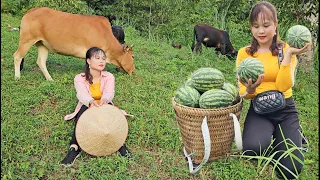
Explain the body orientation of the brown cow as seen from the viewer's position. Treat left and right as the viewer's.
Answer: facing to the right of the viewer

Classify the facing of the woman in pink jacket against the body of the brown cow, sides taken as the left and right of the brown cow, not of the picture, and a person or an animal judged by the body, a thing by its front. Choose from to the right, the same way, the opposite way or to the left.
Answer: to the right

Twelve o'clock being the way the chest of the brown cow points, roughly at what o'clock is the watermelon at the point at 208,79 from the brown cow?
The watermelon is roughly at 2 o'clock from the brown cow.

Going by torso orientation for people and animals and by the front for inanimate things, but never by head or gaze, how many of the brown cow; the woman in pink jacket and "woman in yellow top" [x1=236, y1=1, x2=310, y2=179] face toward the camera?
2

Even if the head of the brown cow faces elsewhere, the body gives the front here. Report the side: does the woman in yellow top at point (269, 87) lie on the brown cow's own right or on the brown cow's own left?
on the brown cow's own right

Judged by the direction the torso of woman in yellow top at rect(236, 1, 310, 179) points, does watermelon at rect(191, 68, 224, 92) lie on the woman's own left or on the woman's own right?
on the woman's own right

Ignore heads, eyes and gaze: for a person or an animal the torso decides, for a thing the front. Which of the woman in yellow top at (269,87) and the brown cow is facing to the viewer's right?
the brown cow

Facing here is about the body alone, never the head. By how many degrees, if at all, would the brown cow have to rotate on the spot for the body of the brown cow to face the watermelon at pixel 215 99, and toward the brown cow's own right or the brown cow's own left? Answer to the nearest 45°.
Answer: approximately 45° to the brown cow's own right

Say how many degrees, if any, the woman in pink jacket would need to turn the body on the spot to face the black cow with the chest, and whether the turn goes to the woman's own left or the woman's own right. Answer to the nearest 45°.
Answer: approximately 135° to the woman's own left

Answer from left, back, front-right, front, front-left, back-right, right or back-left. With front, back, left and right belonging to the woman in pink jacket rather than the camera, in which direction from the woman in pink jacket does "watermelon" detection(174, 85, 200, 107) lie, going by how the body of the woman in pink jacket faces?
front-left

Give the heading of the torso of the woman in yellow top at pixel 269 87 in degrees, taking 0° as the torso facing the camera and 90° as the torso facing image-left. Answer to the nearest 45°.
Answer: approximately 0°

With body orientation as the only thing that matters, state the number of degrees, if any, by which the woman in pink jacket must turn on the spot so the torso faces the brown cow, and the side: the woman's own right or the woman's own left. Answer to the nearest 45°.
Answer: approximately 180°

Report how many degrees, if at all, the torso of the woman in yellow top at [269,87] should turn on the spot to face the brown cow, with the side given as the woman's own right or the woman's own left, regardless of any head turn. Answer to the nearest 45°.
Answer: approximately 135° to the woman's own right

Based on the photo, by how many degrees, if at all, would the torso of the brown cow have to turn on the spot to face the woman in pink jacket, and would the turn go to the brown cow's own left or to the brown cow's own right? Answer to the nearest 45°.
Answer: approximately 90° to the brown cow's own right
